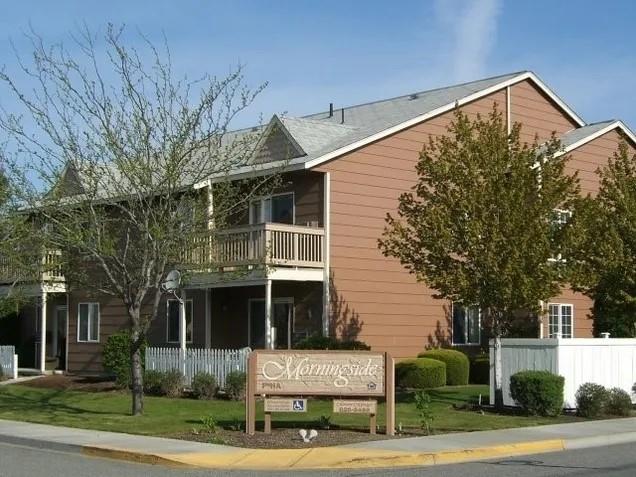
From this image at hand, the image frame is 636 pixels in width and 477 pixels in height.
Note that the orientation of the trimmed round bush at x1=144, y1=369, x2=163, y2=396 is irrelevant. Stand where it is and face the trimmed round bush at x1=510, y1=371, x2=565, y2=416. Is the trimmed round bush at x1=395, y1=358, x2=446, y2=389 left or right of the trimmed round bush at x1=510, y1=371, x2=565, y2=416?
left

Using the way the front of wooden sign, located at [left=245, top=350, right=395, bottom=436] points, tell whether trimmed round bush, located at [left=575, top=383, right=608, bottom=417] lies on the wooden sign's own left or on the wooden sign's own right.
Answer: on the wooden sign's own left

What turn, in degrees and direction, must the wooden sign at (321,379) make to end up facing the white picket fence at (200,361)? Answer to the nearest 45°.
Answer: approximately 180°

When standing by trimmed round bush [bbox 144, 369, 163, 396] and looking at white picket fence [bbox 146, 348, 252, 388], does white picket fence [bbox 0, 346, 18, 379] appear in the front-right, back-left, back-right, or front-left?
back-left

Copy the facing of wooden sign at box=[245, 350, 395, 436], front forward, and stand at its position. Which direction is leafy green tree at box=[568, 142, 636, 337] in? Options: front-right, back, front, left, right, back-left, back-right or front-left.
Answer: back-left

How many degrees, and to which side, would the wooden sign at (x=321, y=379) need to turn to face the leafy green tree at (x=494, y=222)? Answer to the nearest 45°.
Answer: approximately 135° to its left

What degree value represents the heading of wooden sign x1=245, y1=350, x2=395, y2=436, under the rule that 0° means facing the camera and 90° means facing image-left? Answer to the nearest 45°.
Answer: approximately 0°

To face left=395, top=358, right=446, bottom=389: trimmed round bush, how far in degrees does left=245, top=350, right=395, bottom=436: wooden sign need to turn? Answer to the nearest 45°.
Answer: approximately 180°

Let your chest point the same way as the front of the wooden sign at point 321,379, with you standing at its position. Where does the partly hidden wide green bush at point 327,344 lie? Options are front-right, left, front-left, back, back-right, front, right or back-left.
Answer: back
